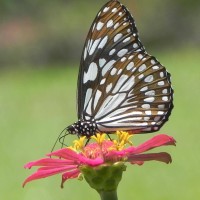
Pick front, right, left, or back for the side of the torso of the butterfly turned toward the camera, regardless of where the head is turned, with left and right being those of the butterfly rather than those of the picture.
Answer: left
